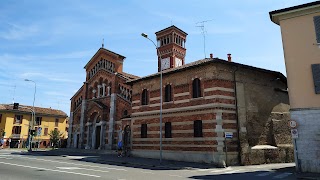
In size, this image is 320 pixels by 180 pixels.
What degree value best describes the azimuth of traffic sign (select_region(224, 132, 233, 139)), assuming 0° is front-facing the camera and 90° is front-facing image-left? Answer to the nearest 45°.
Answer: approximately 0°

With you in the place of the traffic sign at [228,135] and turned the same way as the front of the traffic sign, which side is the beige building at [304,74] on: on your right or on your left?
on your left

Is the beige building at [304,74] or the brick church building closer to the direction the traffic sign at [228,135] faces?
the beige building

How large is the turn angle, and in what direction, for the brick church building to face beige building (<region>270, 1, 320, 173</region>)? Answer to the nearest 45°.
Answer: approximately 90° to its left

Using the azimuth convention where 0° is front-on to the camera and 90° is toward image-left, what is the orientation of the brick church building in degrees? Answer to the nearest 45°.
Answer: approximately 45°
